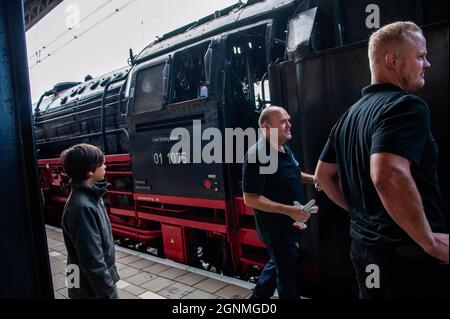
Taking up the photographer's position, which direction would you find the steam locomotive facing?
facing away from the viewer and to the left of the viewer

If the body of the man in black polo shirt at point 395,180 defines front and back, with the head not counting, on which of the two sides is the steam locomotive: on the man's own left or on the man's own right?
on the man's own left

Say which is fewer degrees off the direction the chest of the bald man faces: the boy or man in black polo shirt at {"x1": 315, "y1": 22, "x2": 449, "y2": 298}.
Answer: the man in black polo shirt

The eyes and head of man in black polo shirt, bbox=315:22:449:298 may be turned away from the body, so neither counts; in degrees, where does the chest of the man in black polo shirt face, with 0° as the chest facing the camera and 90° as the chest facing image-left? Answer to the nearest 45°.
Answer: approximately 225°

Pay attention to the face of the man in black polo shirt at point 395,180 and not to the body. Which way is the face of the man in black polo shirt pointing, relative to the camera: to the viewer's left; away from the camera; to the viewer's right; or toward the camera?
to the viewer's right

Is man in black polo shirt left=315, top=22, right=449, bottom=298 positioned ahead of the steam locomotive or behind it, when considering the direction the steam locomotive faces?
behind

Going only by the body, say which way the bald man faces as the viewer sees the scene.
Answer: to the viewer's right

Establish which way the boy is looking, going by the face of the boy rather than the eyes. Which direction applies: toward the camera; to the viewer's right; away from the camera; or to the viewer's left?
to the viewer's right

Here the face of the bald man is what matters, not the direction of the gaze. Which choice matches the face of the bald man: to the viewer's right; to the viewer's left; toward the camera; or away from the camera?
to the viewer's right
